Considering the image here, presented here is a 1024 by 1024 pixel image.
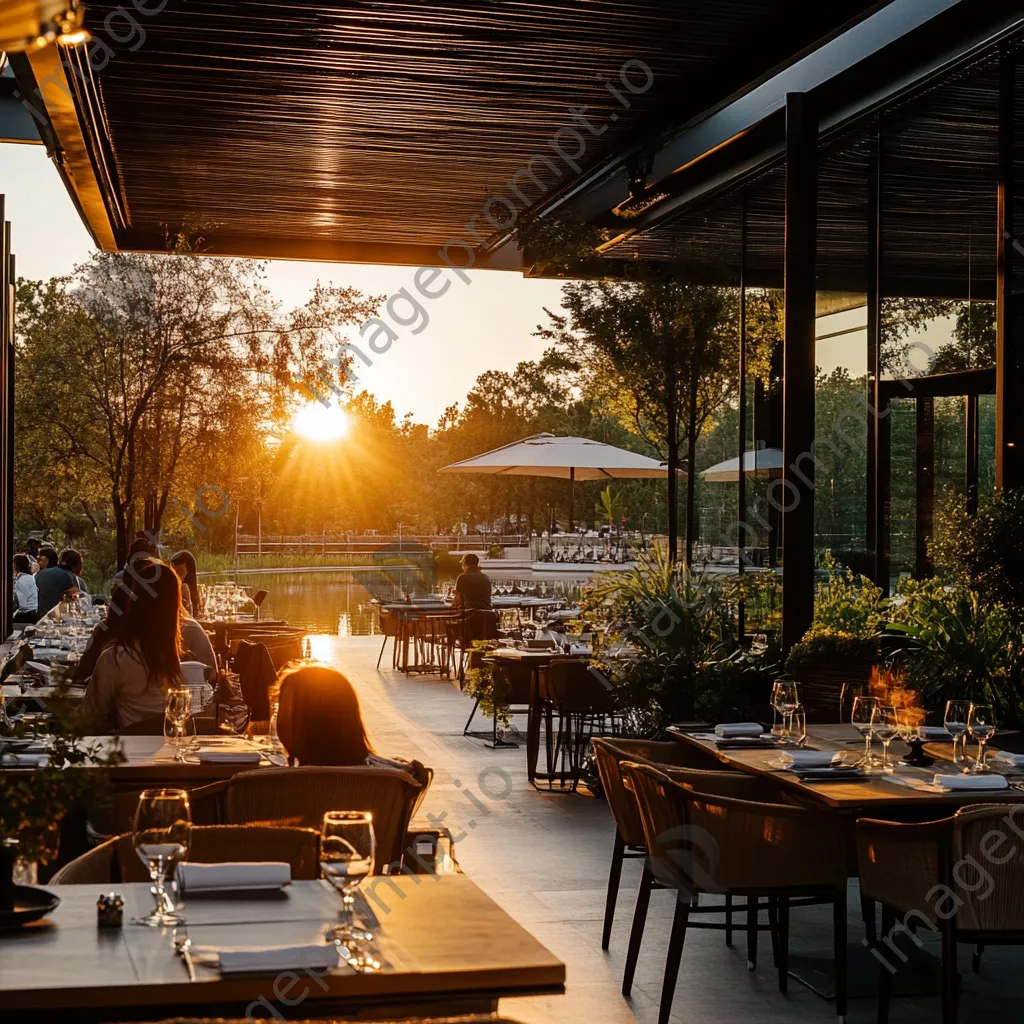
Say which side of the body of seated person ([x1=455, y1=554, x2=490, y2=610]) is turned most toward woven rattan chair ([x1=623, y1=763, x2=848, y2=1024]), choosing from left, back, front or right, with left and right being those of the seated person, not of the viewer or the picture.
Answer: back

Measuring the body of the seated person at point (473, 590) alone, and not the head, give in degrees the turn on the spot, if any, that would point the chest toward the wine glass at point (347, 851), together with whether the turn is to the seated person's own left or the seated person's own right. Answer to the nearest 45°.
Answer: approximately 180°

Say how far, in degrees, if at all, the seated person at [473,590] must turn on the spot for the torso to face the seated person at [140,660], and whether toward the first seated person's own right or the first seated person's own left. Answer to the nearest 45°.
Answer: approximately 180°

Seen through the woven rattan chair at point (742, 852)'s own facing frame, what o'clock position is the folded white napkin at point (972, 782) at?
The folded white napkin is roughly at 1 o'clock from the woven rattan chair.

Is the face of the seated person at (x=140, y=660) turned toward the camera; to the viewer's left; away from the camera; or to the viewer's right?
away from the camera

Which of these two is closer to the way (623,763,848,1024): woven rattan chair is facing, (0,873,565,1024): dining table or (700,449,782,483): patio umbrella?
the patio umbrella

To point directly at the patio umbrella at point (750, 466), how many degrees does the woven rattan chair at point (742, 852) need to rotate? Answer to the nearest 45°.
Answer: approximately 45° to its left

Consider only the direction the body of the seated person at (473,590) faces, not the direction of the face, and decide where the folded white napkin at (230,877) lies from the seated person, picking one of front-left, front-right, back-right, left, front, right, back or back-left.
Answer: back

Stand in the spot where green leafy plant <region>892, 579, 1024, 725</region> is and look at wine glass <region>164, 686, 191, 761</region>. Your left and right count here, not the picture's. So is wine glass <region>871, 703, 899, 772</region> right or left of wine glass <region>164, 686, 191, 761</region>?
left

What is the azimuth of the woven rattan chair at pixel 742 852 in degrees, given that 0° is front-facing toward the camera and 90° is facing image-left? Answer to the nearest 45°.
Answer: approximately 225°

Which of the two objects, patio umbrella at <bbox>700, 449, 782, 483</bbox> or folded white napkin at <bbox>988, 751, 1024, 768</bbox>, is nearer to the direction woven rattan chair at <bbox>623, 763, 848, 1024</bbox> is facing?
the folded white napkin

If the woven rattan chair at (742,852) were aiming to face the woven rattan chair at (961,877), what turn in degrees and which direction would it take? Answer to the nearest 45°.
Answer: approximately 90° to its right

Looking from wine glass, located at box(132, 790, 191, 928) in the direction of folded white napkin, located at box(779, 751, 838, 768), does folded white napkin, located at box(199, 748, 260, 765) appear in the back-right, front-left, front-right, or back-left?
front-left

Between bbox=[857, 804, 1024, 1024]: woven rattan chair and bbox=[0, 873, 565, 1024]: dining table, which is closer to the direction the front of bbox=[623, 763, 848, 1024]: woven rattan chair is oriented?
the woven rattan chair

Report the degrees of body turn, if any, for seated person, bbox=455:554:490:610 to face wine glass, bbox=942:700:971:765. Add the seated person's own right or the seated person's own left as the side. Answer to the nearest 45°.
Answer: approximately 180°
